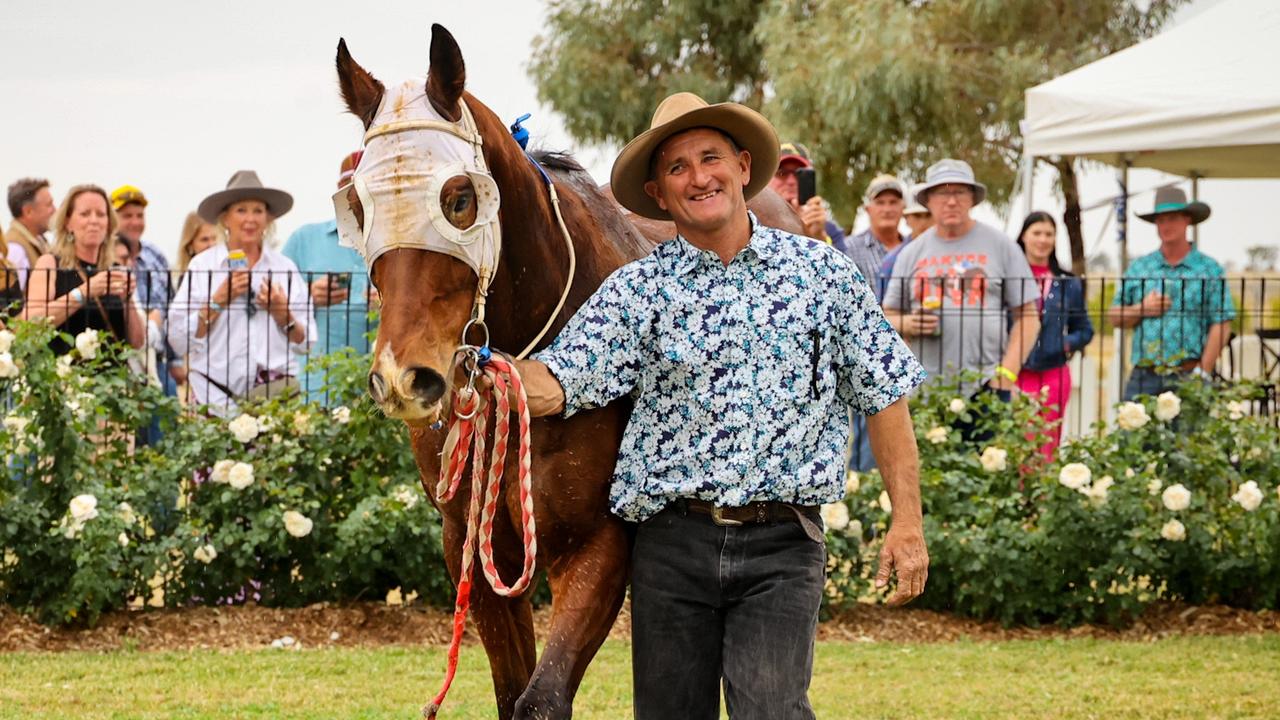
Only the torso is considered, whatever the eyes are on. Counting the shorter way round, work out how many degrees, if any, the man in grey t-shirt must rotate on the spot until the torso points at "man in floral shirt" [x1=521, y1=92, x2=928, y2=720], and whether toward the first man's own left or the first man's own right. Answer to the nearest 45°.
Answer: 0° — they already face them

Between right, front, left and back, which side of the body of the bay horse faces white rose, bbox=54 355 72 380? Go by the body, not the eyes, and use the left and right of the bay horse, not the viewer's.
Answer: right

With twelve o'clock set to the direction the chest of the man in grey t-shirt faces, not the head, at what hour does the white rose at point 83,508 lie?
The white rose is roughly at 2 o'clock from the man in grey t-shirt.

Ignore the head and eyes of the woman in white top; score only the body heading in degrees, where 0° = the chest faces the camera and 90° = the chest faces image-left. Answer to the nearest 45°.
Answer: approximately 0°

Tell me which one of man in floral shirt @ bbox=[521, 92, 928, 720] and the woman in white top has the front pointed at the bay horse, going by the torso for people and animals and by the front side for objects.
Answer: the woman in white top

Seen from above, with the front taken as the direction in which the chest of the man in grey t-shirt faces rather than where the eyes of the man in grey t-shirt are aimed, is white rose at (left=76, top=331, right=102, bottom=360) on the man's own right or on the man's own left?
on the man's own right

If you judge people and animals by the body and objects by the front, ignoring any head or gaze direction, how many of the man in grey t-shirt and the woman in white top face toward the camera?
2

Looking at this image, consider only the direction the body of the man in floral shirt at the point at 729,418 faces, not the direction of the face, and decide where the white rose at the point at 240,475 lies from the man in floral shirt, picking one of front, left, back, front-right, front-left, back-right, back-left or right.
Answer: back-right
